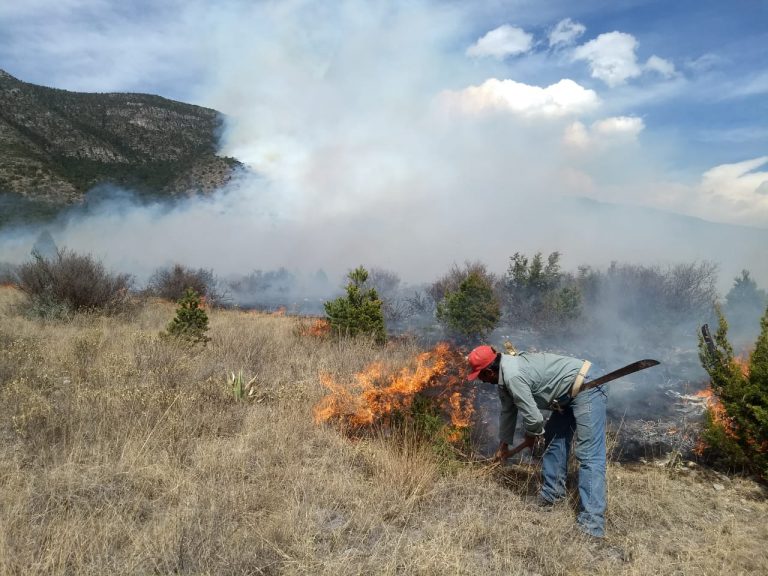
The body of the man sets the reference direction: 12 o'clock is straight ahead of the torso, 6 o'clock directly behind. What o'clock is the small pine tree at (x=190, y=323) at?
The small pine tree is roughly at 1 o'clock from the man.

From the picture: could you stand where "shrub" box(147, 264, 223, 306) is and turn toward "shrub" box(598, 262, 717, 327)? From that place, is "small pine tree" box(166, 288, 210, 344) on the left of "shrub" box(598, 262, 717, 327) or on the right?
right

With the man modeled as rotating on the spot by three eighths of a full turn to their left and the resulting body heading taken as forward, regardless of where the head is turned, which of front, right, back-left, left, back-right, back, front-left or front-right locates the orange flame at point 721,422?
left

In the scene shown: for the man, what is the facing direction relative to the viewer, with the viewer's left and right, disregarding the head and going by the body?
facing to the left of the viewer

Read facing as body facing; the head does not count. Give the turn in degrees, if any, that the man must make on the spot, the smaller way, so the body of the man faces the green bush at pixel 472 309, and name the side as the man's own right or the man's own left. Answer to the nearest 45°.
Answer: approximately 90° to the man's own right

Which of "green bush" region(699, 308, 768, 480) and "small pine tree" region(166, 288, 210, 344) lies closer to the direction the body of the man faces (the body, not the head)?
the small pine tree

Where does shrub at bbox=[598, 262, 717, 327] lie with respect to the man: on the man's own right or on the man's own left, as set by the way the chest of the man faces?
on the man's own right

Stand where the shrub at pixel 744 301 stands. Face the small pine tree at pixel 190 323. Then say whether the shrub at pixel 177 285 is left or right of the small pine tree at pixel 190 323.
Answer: right

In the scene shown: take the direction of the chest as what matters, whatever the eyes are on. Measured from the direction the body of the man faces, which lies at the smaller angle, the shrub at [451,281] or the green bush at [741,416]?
the shrub

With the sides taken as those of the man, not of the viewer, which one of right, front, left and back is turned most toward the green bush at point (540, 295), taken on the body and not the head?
right

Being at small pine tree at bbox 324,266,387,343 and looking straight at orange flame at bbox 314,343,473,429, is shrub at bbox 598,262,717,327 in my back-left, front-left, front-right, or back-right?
back-left

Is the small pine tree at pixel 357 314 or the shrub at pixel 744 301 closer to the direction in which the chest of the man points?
the small pine tree
